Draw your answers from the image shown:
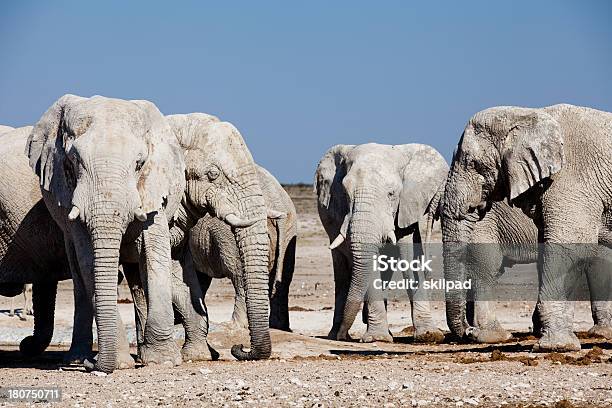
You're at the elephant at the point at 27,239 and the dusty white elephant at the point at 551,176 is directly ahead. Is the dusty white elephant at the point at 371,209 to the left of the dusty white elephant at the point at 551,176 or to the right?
left
